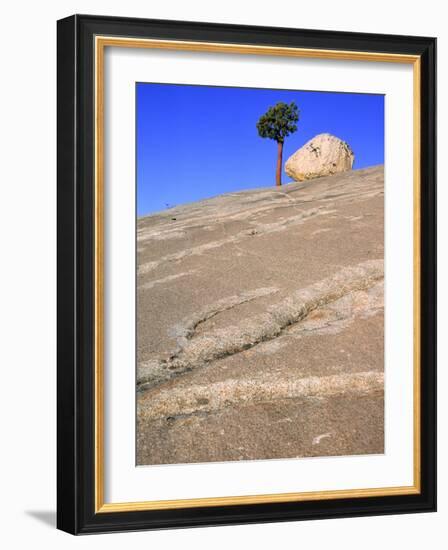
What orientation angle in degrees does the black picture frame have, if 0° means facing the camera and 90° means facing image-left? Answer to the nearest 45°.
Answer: approximately 315°
